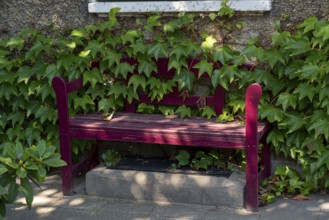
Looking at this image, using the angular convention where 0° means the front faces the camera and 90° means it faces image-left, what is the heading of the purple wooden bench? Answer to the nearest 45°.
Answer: approximately 0°

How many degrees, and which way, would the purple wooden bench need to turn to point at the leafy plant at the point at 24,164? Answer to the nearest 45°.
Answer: approximately 45° to its right
